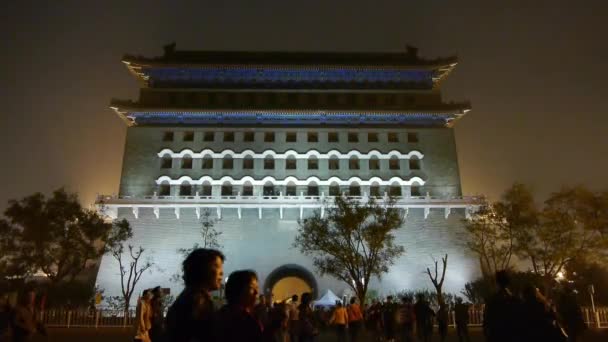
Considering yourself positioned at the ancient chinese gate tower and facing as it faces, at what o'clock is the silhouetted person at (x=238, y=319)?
The silhouetted person is roughly at 12 o'clock from the ancient chinese gate tower.

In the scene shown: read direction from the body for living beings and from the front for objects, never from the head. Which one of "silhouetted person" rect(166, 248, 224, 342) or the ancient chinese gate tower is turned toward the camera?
the ancient chinese gate tower

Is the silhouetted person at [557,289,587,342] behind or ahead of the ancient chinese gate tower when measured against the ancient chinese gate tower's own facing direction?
ahead

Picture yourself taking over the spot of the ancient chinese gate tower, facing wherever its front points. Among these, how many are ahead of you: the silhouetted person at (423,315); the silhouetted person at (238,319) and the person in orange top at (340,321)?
3

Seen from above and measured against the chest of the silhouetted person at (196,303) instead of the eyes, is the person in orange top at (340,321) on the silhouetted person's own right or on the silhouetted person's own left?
on the silhouetted person's own left

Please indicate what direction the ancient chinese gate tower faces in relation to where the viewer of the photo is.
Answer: facing the viewer

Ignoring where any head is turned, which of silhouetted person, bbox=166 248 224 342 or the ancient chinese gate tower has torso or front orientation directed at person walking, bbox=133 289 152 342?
the ancient chinese gate tower

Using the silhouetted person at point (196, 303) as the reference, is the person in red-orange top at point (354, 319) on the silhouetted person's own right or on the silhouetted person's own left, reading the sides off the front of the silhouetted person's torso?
on the silhouetted person's own left

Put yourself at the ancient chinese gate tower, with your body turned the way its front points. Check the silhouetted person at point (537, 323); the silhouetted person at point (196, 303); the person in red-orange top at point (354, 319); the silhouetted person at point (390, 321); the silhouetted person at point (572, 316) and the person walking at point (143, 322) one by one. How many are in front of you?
6

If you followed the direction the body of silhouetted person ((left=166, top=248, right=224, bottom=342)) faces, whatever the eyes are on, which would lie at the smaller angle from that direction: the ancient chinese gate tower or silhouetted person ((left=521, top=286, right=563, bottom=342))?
the silhouetted person

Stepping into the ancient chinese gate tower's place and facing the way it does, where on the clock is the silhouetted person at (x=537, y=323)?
The silhouetted person is roughly at 12 o'clock from the ancient chinese gate tower.

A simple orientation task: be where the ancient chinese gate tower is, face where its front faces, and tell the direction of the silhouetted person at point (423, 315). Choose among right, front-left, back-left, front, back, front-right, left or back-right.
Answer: front
